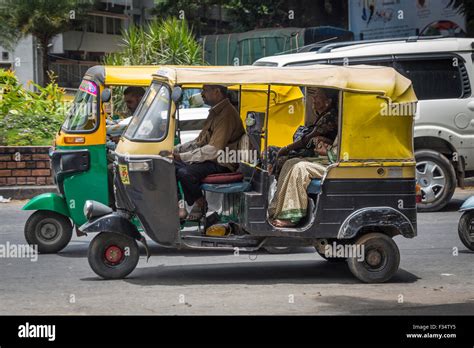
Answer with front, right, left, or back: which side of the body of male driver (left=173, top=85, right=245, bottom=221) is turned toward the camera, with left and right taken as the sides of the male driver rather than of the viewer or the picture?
left

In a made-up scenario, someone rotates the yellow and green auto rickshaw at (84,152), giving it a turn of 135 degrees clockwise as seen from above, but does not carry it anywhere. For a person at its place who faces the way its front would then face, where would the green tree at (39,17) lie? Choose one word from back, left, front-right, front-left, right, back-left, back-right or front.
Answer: front-left

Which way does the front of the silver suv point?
to the viewer's left

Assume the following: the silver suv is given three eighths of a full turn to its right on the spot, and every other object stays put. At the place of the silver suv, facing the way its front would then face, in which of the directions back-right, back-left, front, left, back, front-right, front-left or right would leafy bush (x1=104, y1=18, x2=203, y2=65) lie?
left

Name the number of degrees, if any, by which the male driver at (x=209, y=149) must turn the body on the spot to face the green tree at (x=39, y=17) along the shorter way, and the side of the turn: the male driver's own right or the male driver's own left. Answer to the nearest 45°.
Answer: approximately 90° to the male driver's own right

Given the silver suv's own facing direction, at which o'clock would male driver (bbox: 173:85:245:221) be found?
The male driver is roughly at 10 o'clock from the silver suv.

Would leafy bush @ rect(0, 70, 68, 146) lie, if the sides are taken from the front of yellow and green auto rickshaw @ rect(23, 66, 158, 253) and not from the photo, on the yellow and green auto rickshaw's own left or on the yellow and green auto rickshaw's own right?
on the yellow and green auto rickshaw's own right

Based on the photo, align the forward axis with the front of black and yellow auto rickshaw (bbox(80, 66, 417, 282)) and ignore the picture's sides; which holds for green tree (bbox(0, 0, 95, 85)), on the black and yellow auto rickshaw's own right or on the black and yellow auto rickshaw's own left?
on the black and yellow auto rickshaw's own right

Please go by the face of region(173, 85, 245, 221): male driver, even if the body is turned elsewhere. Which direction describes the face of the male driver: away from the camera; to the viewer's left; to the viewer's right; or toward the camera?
to the viewer's left

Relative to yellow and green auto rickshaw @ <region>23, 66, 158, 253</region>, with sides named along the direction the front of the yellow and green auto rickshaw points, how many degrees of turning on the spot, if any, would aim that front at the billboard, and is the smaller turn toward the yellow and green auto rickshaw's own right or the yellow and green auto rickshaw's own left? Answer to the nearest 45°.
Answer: approximately 135° to the yellow and green auto rickshaw's own right

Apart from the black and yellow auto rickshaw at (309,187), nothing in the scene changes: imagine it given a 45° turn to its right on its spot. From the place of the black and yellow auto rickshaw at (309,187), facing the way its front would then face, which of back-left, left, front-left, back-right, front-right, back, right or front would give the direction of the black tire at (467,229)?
right

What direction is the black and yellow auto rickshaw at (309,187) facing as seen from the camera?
to the viewer's left

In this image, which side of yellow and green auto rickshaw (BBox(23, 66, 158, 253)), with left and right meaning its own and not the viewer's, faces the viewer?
left

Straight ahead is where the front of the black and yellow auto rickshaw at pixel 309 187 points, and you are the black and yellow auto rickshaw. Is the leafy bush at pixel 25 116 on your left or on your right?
on your right
